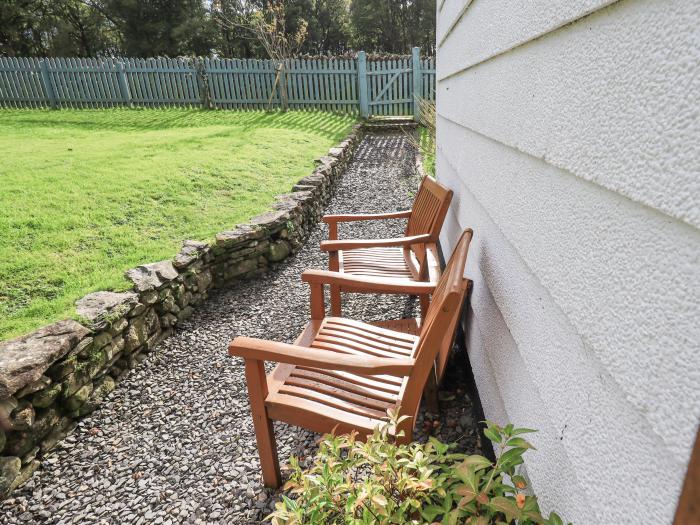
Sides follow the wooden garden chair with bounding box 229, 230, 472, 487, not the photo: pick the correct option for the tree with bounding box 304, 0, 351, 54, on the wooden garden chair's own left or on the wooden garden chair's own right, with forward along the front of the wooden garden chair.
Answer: on the wooden garden chair's own right

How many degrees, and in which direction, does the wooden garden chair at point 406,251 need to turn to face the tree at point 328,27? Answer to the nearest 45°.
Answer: approximately 90° to its right

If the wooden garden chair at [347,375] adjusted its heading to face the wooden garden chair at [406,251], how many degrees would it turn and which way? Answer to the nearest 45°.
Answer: approximately 90° to its right

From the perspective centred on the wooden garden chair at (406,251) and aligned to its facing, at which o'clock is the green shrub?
The green shrub is roughly at 9 o'clock from the wooden garden chair.

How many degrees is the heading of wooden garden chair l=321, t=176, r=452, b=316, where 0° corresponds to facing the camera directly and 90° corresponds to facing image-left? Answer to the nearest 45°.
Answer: approximately 90°

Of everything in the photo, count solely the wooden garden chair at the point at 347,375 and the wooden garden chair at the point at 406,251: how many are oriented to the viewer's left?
2

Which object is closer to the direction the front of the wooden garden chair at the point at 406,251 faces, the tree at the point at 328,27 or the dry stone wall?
the dry stone wall

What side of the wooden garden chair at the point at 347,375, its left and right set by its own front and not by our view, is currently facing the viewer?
left

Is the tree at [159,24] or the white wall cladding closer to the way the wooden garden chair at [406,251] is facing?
the tree
